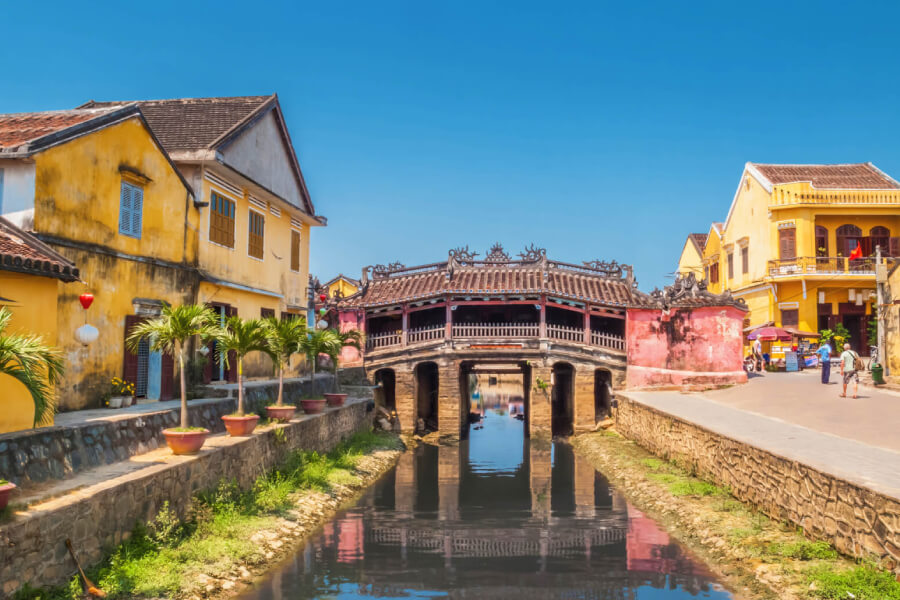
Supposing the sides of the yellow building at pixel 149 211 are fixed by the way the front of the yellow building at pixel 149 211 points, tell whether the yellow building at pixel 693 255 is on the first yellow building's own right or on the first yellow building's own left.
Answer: on the first yellow building's own left

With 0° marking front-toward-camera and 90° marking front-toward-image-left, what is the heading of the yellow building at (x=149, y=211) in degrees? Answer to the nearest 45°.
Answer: approximately 315°

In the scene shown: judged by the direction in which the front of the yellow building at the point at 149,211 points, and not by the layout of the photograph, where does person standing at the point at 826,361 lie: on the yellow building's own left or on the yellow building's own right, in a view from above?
on the yellow building's own left

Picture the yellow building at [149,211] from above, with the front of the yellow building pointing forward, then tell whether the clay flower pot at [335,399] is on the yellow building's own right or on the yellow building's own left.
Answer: on the yellow building's own left

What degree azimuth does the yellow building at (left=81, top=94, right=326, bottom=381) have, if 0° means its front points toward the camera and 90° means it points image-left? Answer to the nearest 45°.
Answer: approximately 315°

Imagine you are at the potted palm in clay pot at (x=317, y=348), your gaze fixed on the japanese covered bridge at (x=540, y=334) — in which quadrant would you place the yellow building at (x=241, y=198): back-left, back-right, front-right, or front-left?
back-left
